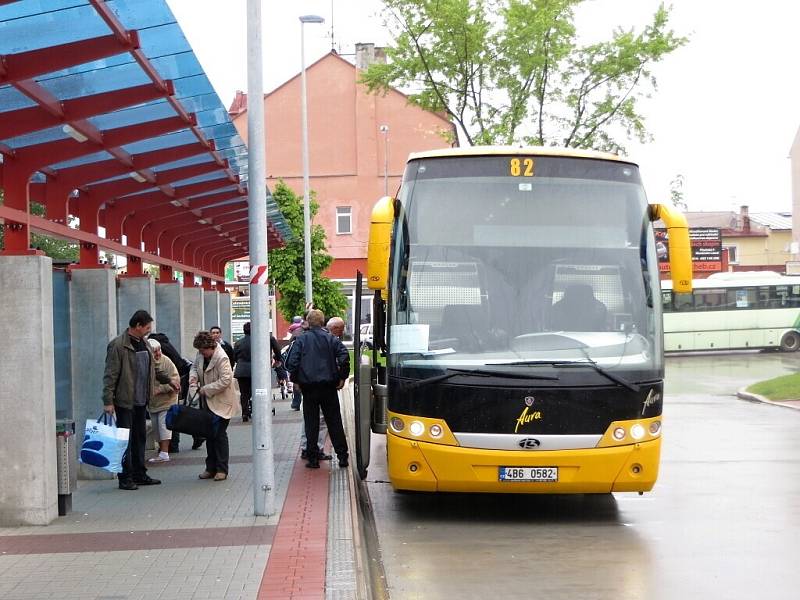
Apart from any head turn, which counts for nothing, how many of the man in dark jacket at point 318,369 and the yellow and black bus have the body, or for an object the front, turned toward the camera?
1

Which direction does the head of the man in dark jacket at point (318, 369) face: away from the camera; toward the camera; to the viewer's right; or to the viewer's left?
away from the camera

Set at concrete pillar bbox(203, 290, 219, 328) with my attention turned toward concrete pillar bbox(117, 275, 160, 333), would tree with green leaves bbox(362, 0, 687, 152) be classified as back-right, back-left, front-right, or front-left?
back-left

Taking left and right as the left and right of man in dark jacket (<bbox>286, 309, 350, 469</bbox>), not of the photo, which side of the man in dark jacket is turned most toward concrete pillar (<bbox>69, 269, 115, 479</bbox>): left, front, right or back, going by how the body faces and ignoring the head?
left

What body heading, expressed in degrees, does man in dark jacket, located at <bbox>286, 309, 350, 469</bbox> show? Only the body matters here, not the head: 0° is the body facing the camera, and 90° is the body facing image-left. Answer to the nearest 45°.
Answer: approximately 180°

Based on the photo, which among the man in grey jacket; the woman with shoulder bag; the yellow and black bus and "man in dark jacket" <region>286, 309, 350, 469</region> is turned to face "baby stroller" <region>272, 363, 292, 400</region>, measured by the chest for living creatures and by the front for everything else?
the man in dark jacket

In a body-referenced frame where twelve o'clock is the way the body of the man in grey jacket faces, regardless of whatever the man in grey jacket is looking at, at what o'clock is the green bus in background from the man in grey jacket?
The green bus in background is roughly at 9 o'clock from the man in grey jacket.

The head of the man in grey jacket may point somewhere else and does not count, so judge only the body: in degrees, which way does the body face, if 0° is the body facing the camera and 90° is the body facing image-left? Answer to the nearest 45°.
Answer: approximately 315°
